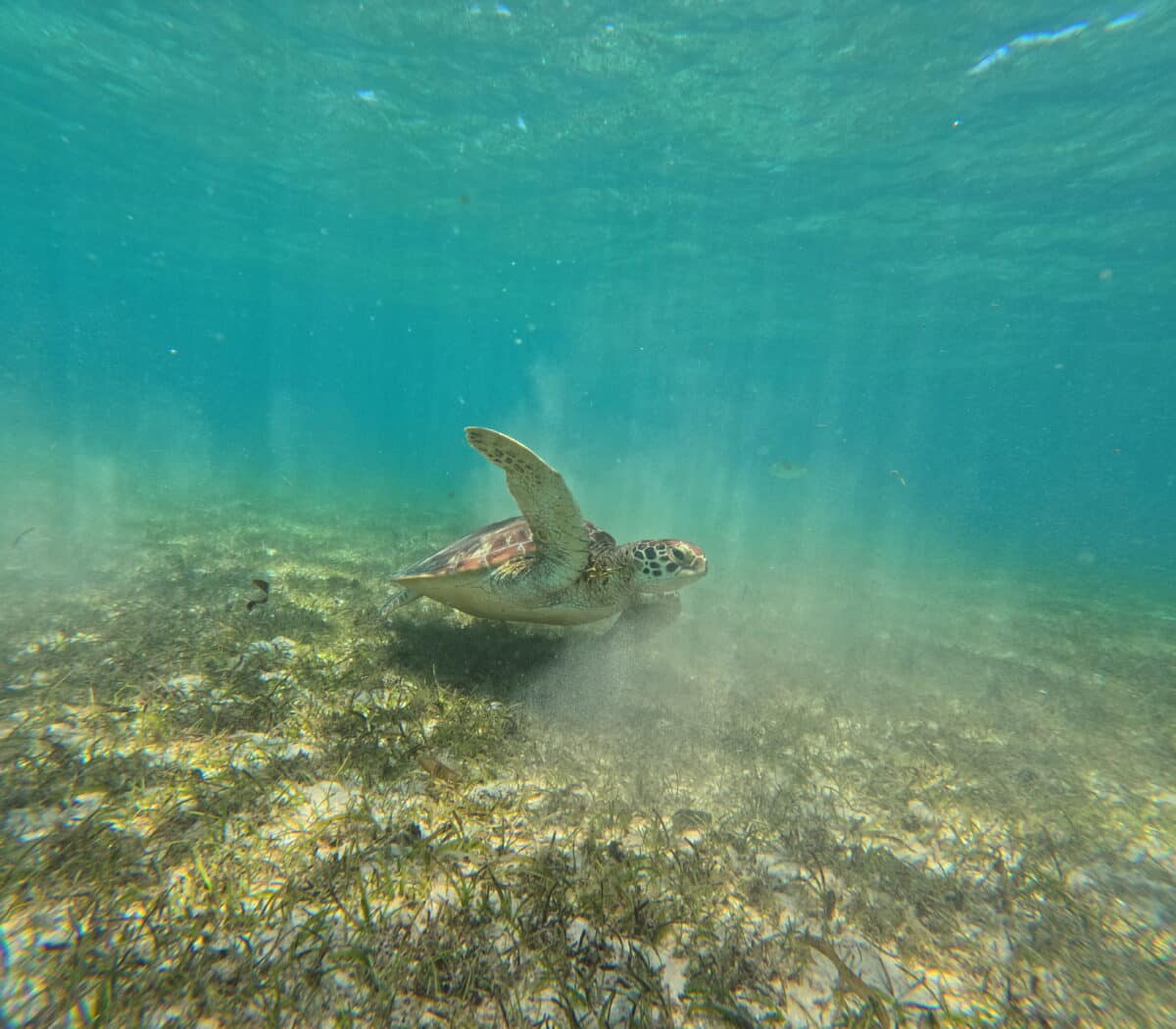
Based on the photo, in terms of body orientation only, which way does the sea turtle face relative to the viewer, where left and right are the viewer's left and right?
facing to the right of the viewer

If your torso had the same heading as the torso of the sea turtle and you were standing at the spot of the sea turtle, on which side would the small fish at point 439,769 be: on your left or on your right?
on your right

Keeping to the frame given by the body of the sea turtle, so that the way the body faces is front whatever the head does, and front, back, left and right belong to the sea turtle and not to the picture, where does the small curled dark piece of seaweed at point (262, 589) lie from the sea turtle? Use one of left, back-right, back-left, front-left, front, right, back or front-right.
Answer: back
